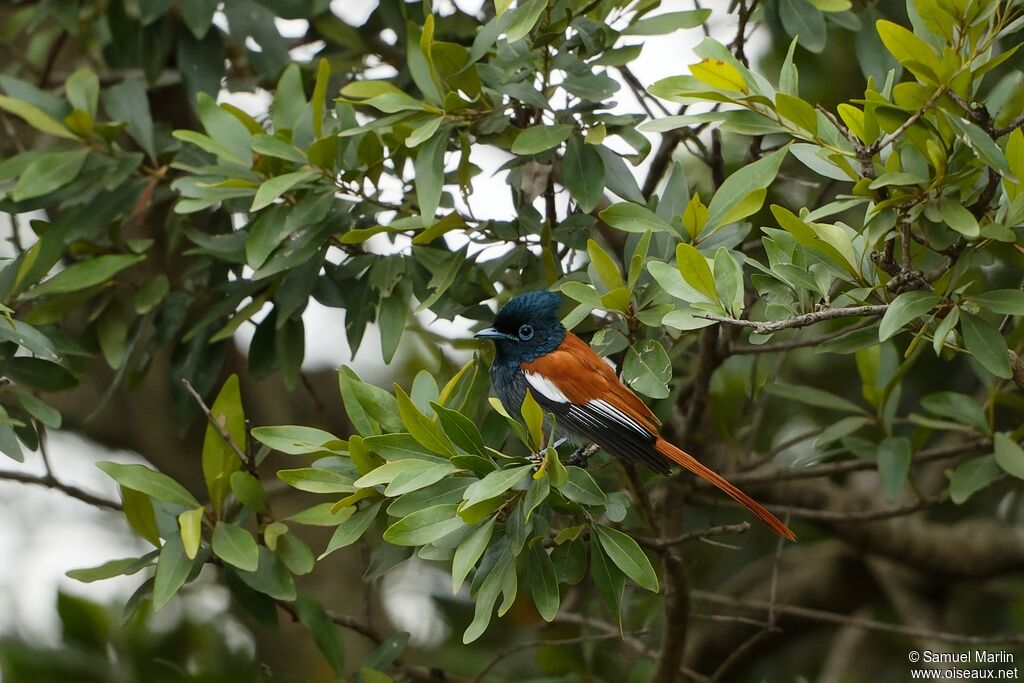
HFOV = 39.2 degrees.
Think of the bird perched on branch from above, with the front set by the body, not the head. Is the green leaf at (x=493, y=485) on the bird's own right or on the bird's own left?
on the bird's own left

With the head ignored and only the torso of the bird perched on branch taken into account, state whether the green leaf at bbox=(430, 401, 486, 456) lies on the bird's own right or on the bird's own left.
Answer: on the bird's own left

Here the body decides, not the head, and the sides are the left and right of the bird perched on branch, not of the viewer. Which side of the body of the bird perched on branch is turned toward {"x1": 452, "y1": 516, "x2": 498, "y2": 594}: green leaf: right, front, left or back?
front

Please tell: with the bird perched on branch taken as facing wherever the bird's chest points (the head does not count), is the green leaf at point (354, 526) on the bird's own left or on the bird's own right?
on the bird's own left

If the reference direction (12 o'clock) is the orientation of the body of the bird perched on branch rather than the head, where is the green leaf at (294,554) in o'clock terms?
The green leaf is roughly at 11 o'clock from the bird perched on branch.

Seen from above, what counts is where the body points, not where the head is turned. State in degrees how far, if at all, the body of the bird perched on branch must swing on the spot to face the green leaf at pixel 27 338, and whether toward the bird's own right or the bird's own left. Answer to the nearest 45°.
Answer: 0° — it already faces it

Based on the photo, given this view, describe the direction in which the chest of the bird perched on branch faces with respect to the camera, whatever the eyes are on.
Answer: to the viewer's left

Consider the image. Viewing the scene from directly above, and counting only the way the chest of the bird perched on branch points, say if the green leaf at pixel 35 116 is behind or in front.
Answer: in front

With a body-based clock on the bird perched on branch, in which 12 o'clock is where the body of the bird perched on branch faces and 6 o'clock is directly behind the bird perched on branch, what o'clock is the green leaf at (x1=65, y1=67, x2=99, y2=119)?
The green leaf is roughly at 1 o'clock from the bird perched on branch.
